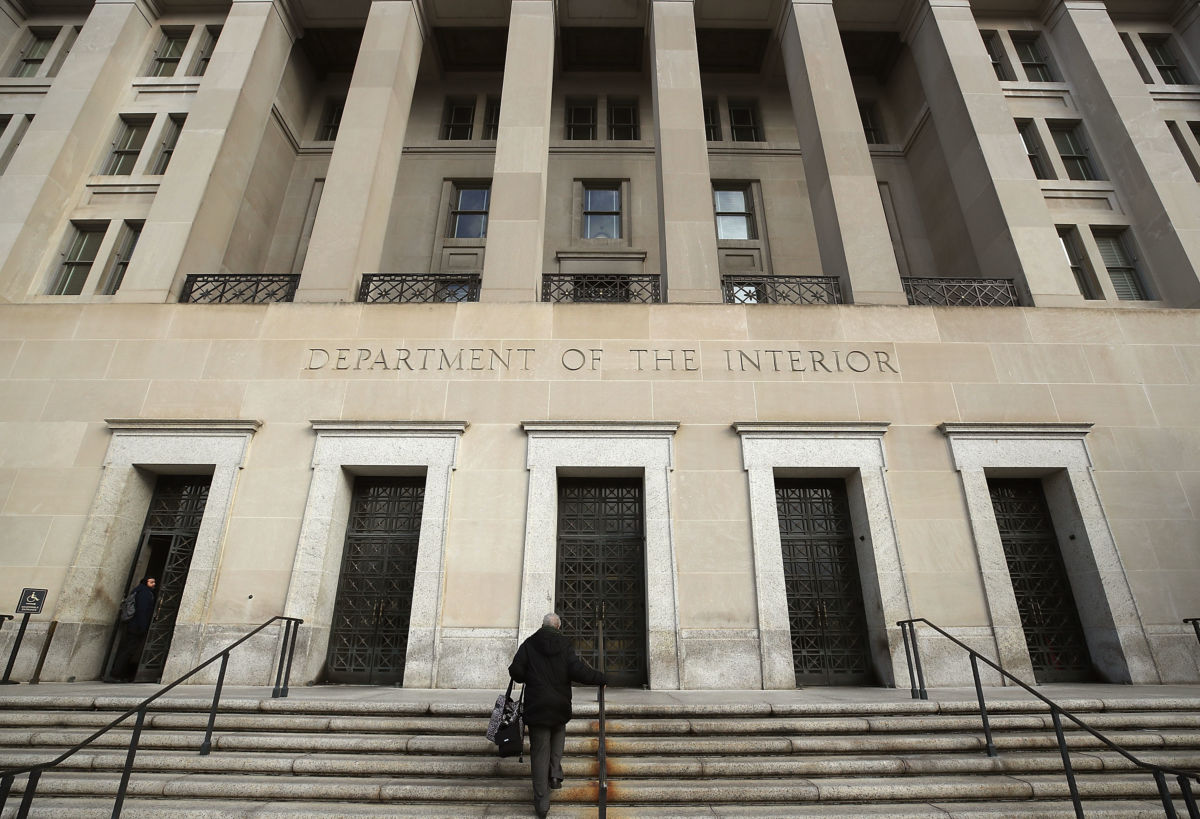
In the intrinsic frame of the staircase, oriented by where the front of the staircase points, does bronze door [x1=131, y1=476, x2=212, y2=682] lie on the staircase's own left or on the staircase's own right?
on the staircase's own right

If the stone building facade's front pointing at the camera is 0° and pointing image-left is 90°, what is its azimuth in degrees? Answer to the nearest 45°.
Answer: approximately 0°

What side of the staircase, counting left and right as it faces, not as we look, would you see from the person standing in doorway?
right

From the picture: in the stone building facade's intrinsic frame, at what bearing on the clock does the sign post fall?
The sign post is roughly at 3 o'clock from the stone building facade.

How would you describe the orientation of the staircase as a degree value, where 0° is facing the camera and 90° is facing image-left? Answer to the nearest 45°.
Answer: approximately 0°

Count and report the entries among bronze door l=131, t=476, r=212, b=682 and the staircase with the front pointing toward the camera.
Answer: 2

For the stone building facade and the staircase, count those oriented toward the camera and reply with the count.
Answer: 2
